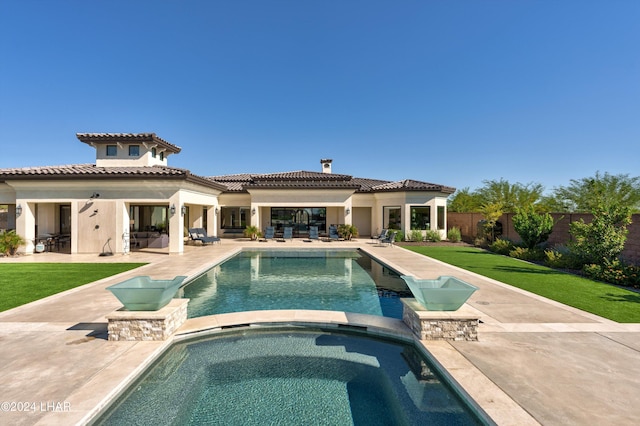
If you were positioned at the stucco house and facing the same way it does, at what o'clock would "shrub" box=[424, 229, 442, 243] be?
The shrub is roughly at 9 o'clock from the stucco house.

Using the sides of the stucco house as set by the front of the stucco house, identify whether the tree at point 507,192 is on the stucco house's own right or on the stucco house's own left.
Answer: on the stucco house's own left

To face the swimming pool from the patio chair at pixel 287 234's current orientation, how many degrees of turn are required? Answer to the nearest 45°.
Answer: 0° — it already faces it

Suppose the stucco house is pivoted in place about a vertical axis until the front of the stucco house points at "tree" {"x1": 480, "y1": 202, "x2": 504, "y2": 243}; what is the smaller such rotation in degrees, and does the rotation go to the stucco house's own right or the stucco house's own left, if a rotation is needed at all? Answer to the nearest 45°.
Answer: approximately 90° to the stucco house's own left

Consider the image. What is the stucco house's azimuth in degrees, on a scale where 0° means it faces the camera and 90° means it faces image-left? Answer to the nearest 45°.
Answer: approximately 0°

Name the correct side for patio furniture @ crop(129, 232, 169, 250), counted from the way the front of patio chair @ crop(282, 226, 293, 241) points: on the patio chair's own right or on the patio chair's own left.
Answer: on the patio chair's own right

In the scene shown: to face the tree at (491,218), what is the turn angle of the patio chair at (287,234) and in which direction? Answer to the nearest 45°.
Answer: approximately 90° to its left

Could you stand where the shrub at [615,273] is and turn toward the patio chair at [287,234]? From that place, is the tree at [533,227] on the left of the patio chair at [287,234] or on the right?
right

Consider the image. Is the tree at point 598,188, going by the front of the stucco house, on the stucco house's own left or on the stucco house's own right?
on the stucco house's own left

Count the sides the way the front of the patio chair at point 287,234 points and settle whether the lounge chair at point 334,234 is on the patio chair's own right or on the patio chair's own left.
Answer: on the patio chair's own left

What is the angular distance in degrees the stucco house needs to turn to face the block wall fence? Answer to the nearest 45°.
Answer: approximately 45° to its left
